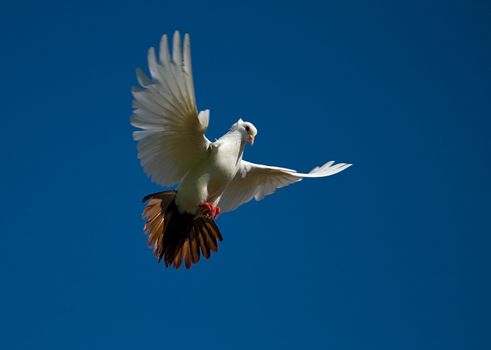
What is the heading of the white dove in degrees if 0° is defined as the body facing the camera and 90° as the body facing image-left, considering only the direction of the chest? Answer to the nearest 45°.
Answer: approximately 315°
